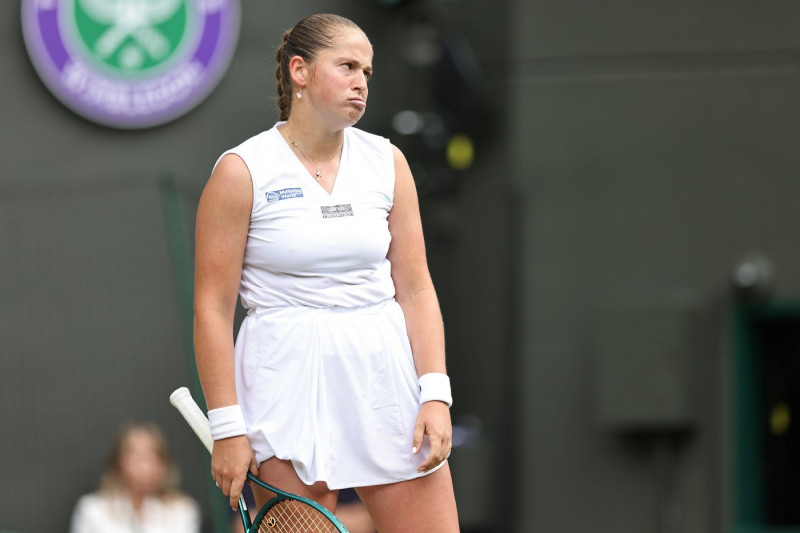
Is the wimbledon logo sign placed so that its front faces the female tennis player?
yes

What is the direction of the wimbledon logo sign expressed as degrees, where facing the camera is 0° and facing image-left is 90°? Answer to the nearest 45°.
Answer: approximately 0°

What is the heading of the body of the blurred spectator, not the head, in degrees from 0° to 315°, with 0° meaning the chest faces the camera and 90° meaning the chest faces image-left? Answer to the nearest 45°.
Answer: approximately 0°

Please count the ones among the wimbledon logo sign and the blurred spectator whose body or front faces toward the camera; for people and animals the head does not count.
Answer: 2
